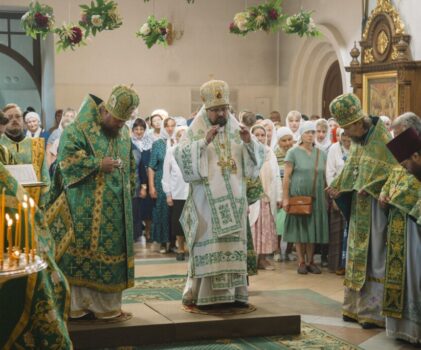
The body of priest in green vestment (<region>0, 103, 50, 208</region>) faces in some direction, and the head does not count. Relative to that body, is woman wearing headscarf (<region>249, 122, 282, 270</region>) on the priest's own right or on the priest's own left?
on the priest's own left

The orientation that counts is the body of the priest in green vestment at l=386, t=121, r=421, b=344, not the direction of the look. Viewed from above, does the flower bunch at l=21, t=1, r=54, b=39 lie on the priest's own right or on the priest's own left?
on the priest's own right

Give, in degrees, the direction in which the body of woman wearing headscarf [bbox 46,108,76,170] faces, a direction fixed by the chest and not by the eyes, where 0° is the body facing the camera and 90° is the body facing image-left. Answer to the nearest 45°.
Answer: approximately 0°

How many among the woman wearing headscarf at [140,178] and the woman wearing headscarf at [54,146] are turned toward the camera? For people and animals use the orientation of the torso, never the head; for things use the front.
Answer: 2

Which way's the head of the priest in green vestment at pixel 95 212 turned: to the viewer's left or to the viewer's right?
to the viewer's right

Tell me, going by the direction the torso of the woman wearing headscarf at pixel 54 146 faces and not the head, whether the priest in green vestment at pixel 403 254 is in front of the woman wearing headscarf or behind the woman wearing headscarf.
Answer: in front
